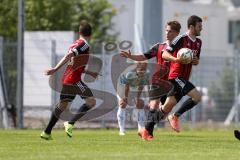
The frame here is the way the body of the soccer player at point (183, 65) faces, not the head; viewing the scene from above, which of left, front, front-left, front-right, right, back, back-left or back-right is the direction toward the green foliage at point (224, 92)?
back-left
